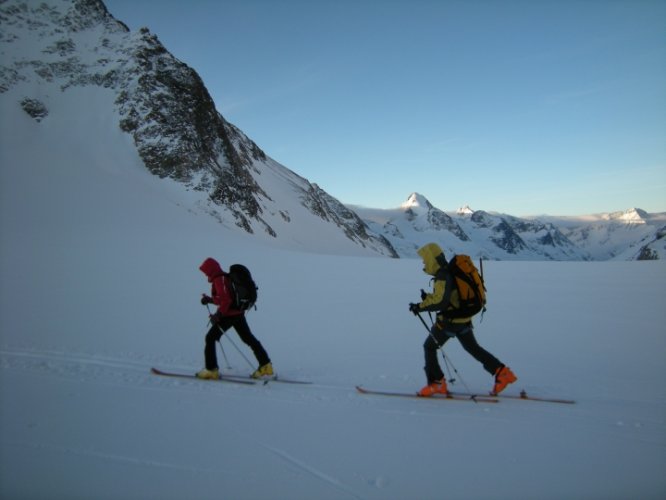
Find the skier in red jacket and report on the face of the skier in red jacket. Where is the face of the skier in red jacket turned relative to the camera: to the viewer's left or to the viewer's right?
to the viewer's left

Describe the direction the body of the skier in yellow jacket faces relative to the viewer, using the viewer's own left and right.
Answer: facing to the left of the viewer

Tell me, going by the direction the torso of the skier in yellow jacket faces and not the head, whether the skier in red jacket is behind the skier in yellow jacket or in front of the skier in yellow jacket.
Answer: in front

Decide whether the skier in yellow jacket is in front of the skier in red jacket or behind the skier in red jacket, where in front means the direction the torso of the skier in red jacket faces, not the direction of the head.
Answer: behind

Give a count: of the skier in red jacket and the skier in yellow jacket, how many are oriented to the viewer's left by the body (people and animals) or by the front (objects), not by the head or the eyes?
2

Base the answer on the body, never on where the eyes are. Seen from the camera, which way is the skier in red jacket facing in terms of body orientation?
to the viewer's left

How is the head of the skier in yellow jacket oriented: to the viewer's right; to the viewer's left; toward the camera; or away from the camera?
to the viewer's left
